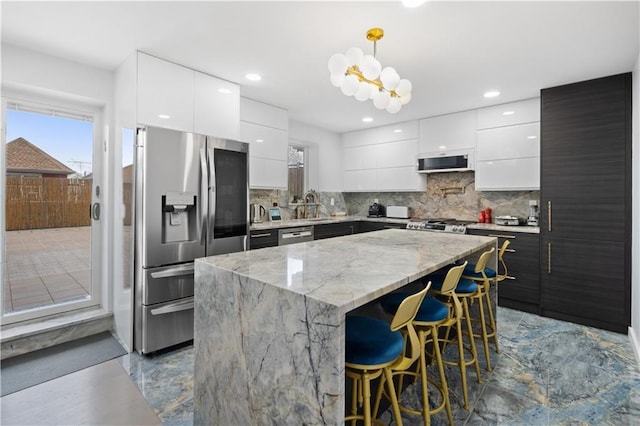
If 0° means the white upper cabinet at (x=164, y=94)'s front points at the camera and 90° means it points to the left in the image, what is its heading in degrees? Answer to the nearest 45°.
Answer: approximately 315°

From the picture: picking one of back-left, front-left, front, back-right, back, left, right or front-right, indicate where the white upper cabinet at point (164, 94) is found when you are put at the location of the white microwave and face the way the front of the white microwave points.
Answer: front-right

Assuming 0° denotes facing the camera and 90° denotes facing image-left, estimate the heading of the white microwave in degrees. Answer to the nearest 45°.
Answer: approximately 0°

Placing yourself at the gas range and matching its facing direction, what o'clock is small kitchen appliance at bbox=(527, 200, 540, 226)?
The small kitchen appliance is roughly at 9 o'clock from the gas range.

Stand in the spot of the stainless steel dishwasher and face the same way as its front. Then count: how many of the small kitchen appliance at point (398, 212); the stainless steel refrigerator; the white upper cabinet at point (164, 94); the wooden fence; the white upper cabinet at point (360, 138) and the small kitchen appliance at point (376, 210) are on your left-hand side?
3

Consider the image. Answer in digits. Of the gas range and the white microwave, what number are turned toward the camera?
2

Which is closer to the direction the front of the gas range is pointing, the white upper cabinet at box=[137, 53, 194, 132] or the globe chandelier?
the globe chandelier

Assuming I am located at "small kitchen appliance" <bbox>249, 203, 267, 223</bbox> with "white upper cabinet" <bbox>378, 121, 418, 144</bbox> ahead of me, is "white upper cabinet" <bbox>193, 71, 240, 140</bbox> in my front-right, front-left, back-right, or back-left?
back-right
